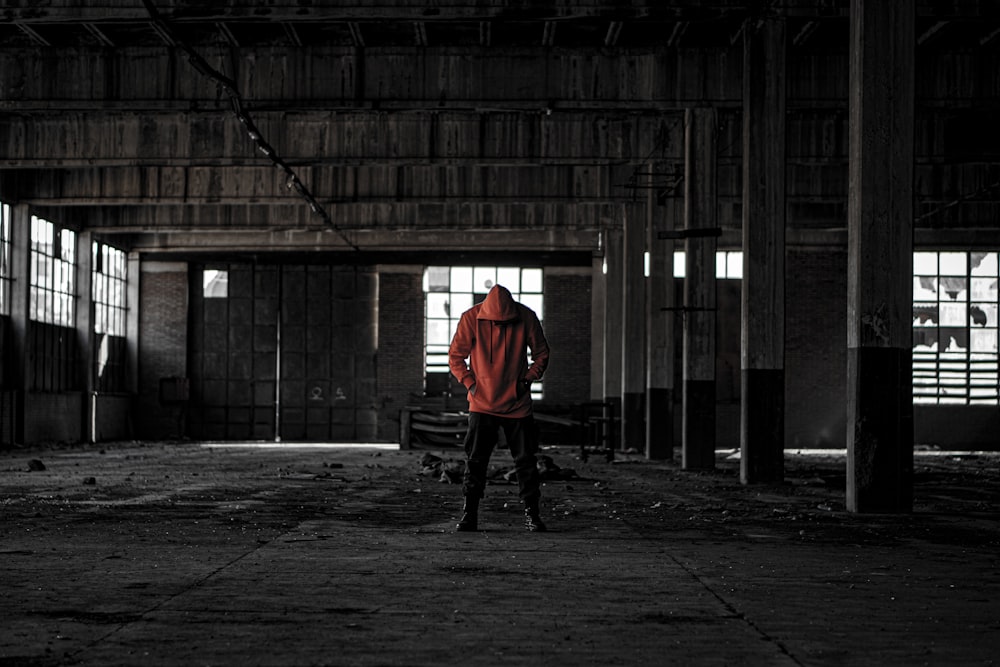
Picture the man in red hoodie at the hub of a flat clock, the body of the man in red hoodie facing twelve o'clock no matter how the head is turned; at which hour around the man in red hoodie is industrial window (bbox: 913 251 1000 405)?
The industrial window is roughly at 7 o'clock from the man in red hoodie.

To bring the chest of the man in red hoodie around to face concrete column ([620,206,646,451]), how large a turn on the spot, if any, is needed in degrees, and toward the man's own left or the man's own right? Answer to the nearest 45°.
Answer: approximately 180°

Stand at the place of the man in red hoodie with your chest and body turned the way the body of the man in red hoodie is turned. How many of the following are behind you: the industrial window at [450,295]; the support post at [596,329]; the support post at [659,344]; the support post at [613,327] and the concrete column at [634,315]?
5

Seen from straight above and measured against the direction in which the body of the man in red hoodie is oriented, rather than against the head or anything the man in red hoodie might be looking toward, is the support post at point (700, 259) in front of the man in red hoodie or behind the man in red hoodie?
behind

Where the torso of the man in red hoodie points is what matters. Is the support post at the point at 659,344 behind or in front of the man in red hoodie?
behind

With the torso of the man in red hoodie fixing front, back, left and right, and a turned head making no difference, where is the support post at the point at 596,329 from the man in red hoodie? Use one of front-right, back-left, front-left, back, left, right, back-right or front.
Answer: back

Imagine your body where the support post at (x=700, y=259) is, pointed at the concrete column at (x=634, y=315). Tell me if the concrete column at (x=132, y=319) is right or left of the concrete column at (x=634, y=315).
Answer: left

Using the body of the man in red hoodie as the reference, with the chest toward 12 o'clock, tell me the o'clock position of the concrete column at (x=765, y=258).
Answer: The concrete column is roughly at 7 o'clock from the man in red hoodie.

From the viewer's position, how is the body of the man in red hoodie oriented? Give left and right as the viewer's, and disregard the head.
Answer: facing the viewer

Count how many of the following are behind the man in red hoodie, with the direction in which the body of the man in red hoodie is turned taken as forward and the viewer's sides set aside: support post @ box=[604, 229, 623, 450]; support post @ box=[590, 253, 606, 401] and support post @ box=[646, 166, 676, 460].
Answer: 3

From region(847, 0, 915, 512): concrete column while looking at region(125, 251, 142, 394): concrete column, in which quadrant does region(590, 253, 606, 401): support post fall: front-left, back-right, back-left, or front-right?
front-right

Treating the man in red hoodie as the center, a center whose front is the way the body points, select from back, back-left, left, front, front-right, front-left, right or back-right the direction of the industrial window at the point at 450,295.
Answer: back

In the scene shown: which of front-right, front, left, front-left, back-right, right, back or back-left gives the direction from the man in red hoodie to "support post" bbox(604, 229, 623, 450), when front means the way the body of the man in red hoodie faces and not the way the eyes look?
back
